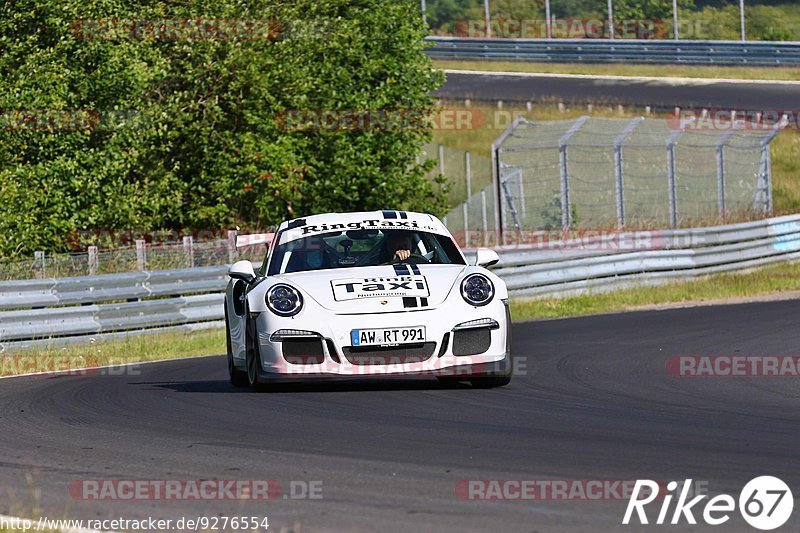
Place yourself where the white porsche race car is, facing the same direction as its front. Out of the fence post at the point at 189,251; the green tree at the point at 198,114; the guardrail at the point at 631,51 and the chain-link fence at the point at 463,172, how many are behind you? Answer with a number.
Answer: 4

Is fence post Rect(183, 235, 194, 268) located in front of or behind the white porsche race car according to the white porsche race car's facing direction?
behind

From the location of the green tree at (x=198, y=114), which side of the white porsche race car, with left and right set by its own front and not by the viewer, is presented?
back

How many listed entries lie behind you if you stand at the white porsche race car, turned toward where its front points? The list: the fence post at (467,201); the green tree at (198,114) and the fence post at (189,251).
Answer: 3

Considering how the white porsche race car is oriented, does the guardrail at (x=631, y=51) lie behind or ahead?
behind

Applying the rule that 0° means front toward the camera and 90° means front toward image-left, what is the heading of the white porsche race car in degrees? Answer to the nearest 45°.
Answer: approximately 0°

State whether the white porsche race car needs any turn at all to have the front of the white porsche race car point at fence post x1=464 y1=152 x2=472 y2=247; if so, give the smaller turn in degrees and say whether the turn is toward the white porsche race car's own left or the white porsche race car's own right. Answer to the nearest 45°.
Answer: approximately 180°

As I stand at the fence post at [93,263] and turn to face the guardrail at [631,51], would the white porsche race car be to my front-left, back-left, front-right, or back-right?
back-right

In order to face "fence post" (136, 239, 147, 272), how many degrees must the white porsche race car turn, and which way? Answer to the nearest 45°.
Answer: approximately 180°

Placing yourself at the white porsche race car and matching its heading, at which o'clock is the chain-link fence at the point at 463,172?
The chain-link fence is roughly at 6 o'clock from the white porsche race car.

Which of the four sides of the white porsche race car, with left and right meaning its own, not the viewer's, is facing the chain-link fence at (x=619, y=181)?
back

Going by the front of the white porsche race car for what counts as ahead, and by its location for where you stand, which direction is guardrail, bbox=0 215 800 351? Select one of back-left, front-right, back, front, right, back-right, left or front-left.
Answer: back

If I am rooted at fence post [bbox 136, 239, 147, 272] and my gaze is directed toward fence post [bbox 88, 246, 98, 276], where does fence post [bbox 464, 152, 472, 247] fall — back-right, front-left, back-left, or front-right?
back-right
